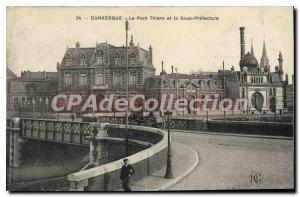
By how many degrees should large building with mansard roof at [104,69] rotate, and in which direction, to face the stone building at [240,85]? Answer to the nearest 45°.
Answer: approximately 90° to its left

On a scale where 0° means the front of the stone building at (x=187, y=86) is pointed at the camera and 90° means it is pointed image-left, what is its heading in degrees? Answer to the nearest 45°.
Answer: approximately 0°

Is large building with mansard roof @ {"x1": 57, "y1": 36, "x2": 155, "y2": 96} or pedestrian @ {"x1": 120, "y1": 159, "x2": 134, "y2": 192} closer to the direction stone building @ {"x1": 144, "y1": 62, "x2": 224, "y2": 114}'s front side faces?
the pedestrian

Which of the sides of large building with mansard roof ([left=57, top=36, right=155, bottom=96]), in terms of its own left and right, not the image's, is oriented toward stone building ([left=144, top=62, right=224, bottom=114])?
left

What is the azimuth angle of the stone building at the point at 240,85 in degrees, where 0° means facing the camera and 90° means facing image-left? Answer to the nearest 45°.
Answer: approximately 0°

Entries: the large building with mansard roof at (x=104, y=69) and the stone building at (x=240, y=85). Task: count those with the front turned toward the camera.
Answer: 2

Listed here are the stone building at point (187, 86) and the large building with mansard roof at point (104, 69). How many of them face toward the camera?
2
